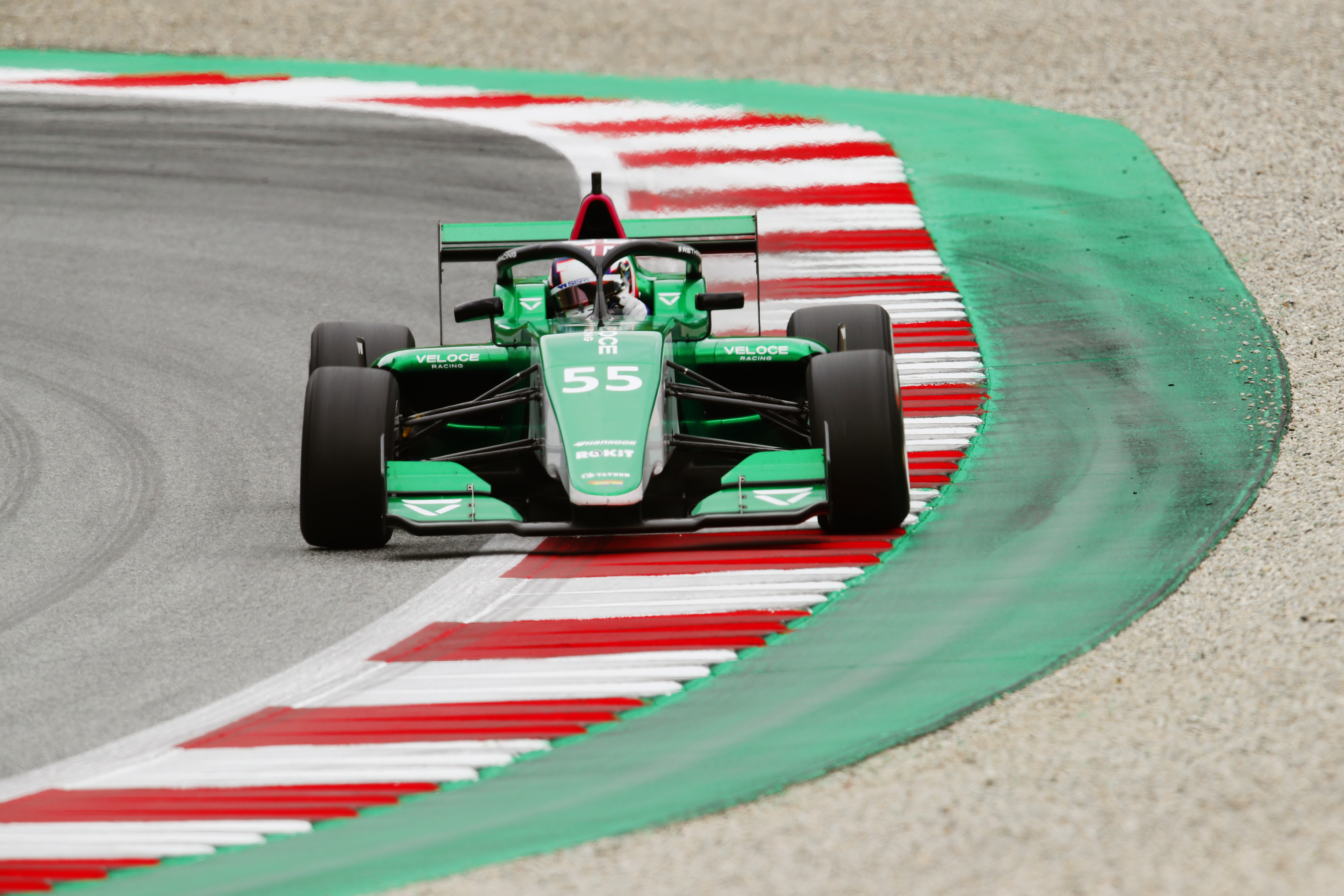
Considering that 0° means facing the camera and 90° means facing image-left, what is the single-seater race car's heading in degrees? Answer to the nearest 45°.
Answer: approximately 0°
